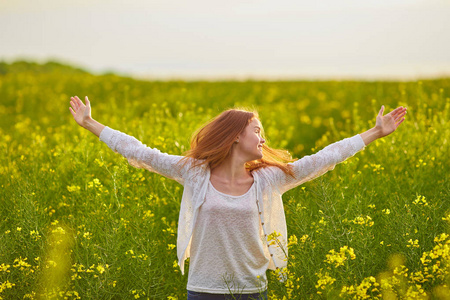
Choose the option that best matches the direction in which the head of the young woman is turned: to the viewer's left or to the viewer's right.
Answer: to the viewer's right

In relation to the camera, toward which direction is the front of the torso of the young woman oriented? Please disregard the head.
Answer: toward the camera
